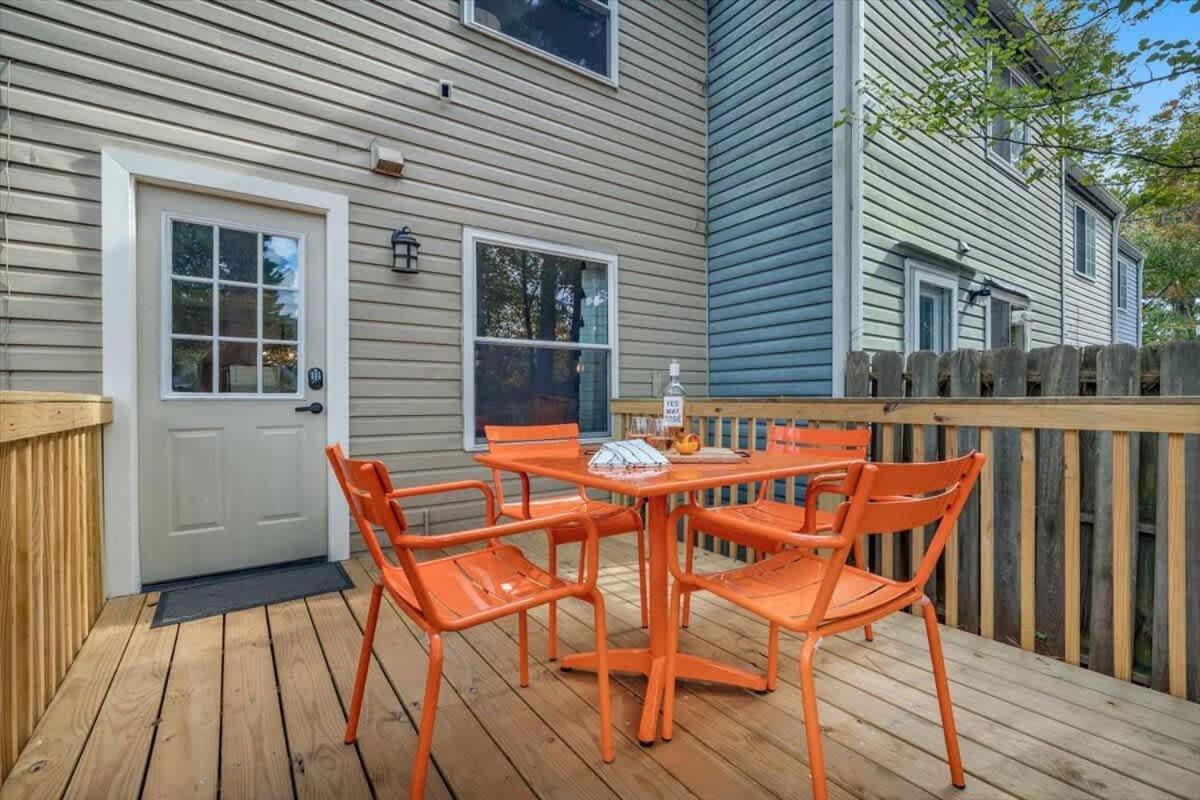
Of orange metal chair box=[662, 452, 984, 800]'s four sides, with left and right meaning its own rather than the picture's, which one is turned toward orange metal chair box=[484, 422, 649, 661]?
front

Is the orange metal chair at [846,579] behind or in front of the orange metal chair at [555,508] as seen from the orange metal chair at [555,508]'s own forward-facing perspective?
in front

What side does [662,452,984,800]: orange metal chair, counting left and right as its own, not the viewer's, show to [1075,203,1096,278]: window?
right

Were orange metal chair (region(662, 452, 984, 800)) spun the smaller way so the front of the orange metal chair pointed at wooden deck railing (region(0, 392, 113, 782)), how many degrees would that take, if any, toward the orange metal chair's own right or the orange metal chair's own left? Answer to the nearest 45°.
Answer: approximately 45° to the orange metal chair's own left

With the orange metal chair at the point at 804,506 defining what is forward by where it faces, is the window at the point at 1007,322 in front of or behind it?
behind

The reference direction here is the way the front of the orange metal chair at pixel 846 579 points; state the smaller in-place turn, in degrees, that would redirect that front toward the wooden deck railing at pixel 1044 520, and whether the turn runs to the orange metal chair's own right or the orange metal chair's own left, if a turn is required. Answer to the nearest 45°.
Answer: approximately 90° to the orange metal chair's own right

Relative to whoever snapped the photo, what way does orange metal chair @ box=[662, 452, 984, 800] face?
facing away from the viewer and to the left of the viewer

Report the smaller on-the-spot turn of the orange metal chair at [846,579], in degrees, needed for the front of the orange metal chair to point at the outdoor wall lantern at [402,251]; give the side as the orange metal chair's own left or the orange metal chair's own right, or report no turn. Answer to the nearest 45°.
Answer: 0° — it already faces it

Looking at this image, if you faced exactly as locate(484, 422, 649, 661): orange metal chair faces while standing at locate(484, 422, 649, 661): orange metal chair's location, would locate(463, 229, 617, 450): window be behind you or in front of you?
behind

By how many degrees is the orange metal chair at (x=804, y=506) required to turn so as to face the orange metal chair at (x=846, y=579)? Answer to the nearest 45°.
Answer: approximately 45° to its left

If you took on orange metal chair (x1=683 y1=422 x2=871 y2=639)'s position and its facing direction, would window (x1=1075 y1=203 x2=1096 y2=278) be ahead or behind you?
behind

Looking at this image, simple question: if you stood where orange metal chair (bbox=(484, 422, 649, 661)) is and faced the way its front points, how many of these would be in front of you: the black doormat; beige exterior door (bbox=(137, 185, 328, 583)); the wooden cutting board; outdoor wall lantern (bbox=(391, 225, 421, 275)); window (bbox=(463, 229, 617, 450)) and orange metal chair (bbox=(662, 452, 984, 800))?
2

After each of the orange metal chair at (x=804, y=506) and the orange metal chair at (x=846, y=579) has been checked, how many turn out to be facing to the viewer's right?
0

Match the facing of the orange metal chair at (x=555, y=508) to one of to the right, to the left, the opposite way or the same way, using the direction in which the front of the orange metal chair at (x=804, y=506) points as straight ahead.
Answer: to the left

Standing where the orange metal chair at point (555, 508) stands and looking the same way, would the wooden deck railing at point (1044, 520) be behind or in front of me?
in front

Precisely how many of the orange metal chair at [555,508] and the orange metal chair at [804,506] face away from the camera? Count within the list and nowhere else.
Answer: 0

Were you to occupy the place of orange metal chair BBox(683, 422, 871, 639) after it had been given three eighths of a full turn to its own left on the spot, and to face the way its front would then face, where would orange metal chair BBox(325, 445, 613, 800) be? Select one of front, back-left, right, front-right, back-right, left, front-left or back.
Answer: back-right

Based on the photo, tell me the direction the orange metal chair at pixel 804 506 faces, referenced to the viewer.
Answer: facing the viewer and to the left of the viewer

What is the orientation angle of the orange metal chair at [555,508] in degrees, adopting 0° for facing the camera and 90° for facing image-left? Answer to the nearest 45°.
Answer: approximately 315°
